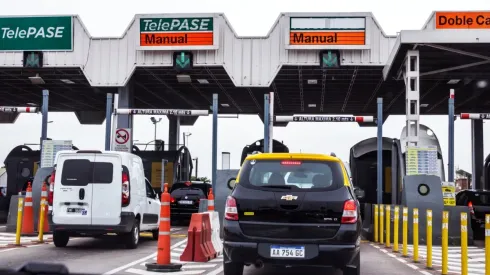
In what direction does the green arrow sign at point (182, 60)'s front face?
toward the camera

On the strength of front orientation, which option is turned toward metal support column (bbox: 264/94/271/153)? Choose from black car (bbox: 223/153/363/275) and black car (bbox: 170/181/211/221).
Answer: black car (bbox: 223/153/363/275)

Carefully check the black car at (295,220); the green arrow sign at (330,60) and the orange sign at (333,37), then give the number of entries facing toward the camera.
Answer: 2

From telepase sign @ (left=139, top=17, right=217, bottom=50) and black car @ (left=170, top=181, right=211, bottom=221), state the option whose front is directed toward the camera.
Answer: the telepase sign

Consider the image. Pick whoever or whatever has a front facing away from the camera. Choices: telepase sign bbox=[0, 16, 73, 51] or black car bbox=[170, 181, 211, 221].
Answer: the black car

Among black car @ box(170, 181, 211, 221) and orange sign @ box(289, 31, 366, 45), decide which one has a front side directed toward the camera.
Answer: the orange sign

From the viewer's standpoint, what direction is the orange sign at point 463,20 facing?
toward the camera

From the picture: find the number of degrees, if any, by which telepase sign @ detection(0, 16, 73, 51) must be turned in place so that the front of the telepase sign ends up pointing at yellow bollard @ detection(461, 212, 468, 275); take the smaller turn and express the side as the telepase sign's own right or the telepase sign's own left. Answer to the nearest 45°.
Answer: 0° — it already faces it

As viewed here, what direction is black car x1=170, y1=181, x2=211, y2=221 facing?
away from the camera

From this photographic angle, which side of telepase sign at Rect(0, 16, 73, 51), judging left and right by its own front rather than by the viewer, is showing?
front

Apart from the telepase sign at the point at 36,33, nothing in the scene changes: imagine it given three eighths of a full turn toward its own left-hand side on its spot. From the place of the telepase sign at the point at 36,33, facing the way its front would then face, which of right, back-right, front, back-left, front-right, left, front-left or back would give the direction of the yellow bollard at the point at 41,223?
back-right

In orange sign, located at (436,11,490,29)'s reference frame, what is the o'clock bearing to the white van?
The white van is roughly at 1 o'clock from the orange sign.

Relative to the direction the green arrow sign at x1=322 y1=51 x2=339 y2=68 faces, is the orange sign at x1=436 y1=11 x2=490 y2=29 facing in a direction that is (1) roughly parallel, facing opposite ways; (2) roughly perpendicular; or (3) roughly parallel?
roughly parallel

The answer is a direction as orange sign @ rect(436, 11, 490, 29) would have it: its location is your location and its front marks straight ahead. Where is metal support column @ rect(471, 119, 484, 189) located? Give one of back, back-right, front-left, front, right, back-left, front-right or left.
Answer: back

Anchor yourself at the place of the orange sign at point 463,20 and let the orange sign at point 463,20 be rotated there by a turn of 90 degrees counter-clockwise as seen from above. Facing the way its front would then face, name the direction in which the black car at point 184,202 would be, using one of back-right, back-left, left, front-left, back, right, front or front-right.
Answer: back
